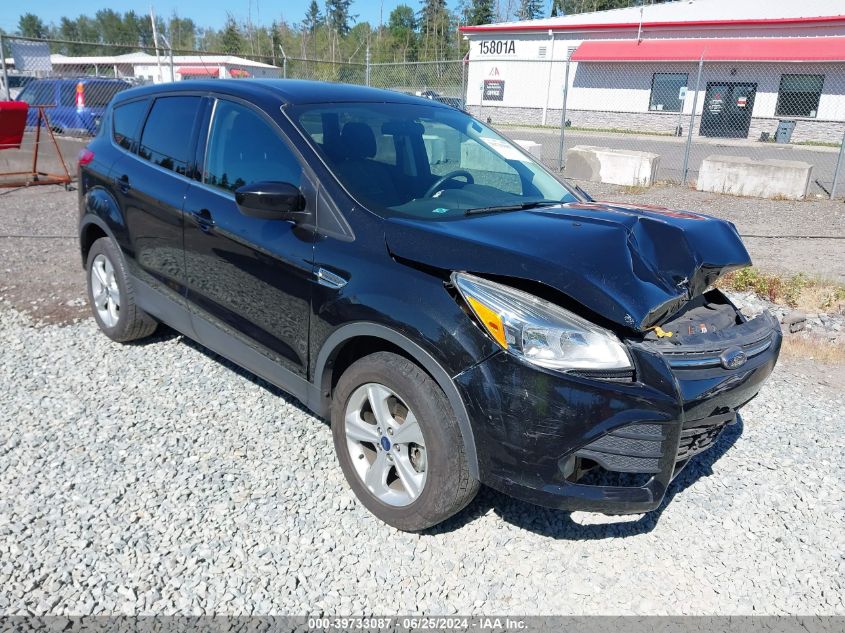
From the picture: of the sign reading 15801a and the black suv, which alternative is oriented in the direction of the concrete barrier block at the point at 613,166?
the sign reading 15801a

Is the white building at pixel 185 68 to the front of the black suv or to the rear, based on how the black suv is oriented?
to the rear

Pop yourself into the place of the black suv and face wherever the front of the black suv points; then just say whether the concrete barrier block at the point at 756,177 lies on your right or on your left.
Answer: on your left

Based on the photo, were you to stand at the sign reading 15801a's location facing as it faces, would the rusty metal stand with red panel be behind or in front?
in front

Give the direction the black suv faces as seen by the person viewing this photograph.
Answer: facing the viewer and to the right of the viewer

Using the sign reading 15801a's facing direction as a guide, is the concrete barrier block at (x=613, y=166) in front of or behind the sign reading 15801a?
in front

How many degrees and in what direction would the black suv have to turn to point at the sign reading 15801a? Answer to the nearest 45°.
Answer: approximately 135° to its left

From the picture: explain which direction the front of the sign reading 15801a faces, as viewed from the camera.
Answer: facing the viewer

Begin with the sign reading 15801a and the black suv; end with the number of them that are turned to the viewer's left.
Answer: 0

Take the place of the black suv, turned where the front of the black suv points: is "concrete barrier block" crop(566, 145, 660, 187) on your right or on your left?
on your left

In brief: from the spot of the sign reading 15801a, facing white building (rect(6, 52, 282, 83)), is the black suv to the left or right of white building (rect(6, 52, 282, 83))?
left

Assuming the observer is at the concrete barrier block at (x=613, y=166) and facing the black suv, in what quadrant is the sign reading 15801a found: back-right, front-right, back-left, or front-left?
back-right

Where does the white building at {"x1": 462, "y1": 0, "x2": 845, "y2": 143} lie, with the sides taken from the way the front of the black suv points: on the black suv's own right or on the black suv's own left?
on the black suv's own left
